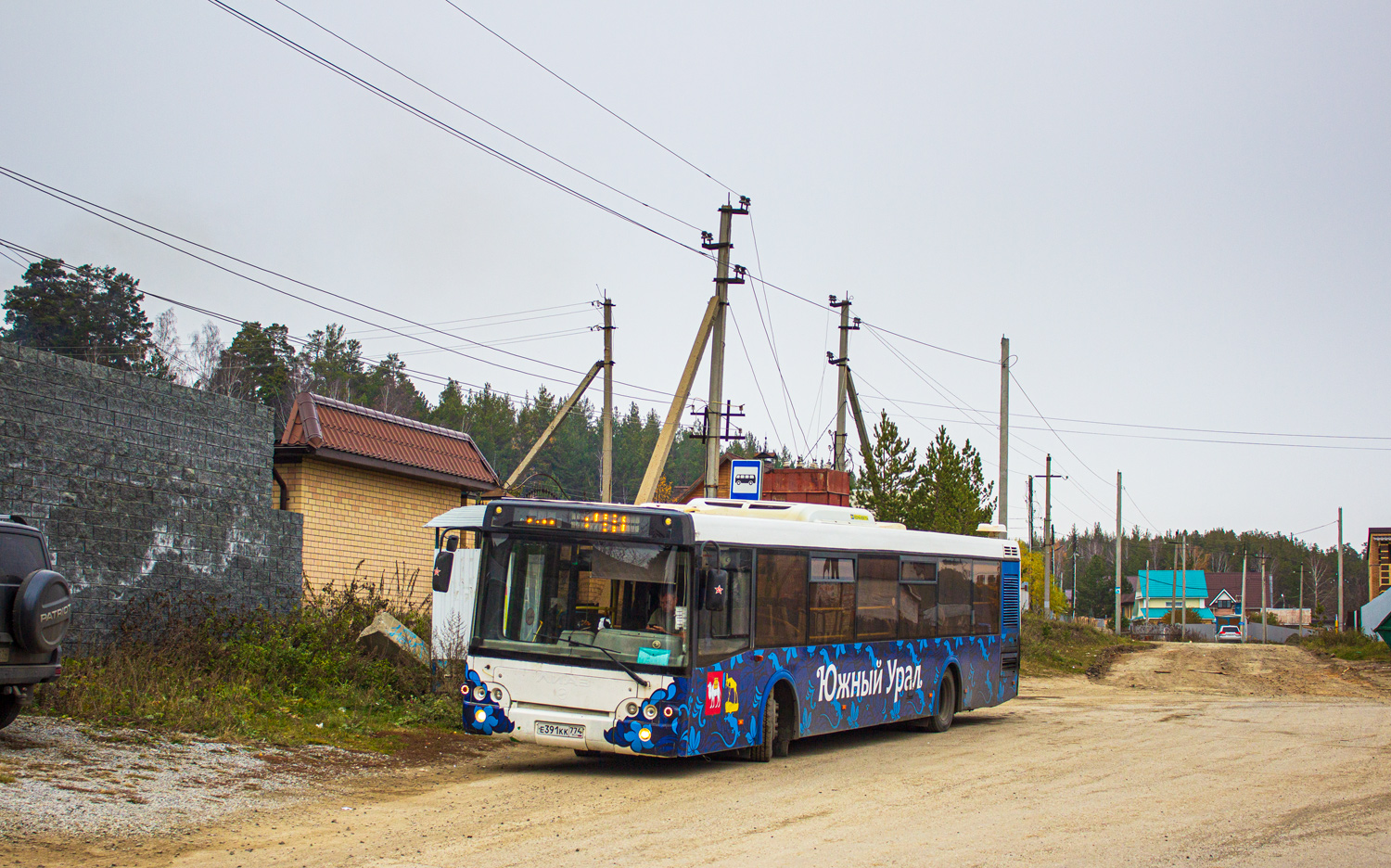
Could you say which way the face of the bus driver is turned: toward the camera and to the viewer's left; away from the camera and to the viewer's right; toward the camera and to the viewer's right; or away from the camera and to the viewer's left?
toward the camera and to the viewer's left

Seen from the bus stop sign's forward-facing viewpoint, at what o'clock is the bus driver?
The bus driver is roughly at 12 o'clock from the bus stop sign.

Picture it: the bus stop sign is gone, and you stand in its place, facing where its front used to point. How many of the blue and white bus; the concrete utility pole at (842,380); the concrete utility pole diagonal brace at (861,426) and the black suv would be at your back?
2

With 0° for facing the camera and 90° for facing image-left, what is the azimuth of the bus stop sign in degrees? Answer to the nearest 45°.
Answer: approximately 0°

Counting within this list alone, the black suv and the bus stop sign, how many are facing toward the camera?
1

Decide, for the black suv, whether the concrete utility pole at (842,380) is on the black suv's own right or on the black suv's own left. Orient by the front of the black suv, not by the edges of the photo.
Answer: on the black suv's own right

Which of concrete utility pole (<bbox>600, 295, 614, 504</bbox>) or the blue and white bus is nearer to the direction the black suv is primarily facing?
the concrete utility pole

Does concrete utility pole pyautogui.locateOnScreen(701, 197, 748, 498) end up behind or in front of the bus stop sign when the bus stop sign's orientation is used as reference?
behind

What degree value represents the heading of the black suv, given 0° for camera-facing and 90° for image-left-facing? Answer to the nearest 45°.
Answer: approximately 135°

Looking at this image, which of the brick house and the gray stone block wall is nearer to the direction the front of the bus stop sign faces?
the gray stone block wall

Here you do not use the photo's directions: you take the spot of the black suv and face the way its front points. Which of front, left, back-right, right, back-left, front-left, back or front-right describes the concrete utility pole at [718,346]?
right

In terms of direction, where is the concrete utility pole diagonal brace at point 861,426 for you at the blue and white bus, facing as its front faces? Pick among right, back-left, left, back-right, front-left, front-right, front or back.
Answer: back-right

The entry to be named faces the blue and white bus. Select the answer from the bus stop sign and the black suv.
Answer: the bus stop sign
